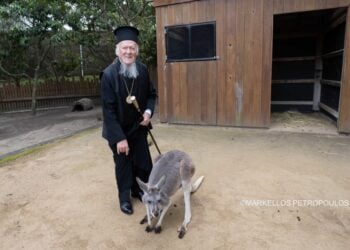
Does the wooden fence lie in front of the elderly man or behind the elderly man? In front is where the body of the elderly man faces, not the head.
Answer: behind

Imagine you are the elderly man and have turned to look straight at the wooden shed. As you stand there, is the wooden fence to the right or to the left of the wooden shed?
left

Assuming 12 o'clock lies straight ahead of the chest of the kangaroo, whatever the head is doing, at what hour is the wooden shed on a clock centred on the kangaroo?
The wooden shed is roughly at 5 o'clock from the kangaroo.

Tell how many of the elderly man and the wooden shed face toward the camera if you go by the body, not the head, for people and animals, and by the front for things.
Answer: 2

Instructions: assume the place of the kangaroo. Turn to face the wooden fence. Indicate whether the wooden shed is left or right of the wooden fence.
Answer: right

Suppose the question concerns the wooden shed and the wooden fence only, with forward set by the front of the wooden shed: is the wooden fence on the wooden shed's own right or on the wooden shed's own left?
on the wooden shed's own right

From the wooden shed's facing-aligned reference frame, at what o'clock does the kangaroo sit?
The kangaroo is roughly at 12 o'clock from the wooden shed.

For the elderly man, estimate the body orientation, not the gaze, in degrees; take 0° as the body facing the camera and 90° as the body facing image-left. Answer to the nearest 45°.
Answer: approximately 0°

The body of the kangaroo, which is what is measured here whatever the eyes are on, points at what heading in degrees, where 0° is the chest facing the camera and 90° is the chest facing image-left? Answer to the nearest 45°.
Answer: approximately 45°
